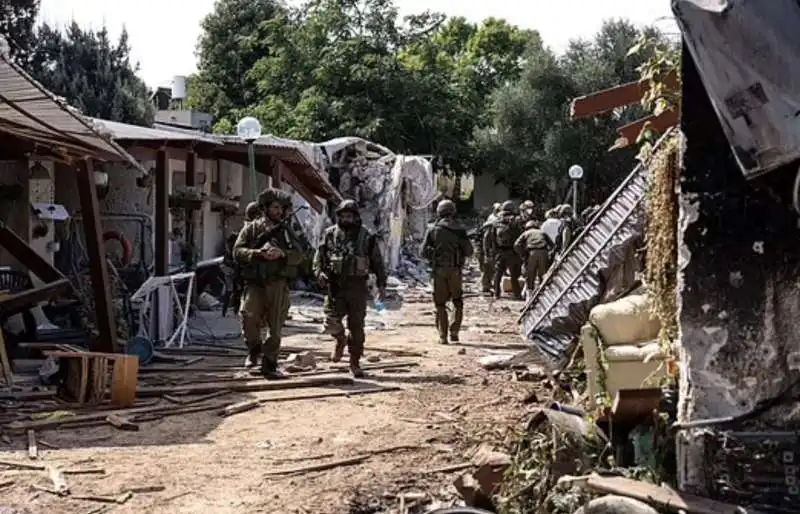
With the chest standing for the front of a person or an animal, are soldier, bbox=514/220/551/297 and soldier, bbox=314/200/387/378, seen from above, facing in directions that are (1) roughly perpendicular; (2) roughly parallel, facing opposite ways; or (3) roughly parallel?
roughly parallel, facing opposite ways

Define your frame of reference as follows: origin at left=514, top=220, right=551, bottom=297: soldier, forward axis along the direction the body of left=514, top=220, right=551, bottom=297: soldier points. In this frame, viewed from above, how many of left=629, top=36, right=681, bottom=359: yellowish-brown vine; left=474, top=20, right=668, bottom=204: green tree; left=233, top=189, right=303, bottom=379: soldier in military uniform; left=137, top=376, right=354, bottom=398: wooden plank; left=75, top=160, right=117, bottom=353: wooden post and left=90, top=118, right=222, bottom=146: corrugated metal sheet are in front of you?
1

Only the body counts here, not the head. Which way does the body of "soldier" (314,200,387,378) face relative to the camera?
toward the camera

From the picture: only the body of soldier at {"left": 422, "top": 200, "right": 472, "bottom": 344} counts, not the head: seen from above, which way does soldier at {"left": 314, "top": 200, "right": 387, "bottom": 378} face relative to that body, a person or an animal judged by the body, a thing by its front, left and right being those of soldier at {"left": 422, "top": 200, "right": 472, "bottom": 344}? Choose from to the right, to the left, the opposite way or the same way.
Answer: the opposite way

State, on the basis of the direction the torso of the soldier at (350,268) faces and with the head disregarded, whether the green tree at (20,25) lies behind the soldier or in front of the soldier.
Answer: behind

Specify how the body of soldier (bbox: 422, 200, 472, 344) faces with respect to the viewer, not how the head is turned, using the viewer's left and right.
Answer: facing away from the viewer

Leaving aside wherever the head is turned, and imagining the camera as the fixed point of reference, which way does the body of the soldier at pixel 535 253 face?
away from the camera

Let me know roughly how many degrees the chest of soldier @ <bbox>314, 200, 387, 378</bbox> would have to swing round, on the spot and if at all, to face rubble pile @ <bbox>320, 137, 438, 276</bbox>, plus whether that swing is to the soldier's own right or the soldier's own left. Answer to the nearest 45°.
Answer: approximately 180°

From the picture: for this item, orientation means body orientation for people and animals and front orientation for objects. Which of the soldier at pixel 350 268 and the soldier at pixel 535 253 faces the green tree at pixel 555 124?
the soldier at pixel 535 253

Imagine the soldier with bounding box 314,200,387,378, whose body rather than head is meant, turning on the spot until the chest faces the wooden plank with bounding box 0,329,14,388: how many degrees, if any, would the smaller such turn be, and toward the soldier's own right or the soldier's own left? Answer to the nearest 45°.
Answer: approximately 90° to the soldier's own right

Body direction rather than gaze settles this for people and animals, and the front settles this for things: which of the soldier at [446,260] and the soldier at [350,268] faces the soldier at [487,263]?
the soldier at [446,260]
